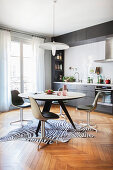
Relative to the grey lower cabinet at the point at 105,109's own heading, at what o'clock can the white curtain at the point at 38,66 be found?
The white curtain is roughly at 2 o'clock from the grey lower cabinet.

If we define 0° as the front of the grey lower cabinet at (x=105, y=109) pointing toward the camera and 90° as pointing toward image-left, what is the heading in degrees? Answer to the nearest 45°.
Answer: approximately 45°

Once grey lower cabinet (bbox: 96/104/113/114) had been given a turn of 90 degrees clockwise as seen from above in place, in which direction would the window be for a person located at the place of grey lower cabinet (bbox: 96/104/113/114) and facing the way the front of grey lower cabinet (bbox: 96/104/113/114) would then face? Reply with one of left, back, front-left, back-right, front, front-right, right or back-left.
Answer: front-left

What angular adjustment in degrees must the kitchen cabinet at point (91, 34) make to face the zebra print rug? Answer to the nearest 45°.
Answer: approximately 45° to its left

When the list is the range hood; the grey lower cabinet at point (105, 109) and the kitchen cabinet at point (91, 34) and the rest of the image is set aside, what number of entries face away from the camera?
0

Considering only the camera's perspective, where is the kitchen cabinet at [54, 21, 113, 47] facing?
facing the viewer and to the left of the viewer

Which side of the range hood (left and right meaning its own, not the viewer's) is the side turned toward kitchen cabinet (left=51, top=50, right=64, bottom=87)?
right

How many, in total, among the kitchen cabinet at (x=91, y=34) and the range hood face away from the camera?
0

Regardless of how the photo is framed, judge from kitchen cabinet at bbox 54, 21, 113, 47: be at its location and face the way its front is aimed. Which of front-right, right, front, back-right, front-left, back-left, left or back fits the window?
front-right

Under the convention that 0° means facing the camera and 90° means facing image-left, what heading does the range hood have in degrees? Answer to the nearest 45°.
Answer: approximately 45°

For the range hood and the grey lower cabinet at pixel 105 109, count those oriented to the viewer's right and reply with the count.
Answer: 0

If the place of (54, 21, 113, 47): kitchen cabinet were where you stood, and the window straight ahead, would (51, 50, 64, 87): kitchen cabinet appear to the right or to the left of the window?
right

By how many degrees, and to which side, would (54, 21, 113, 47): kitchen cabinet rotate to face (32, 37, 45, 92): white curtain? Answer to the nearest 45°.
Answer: approximately 45° to its right
